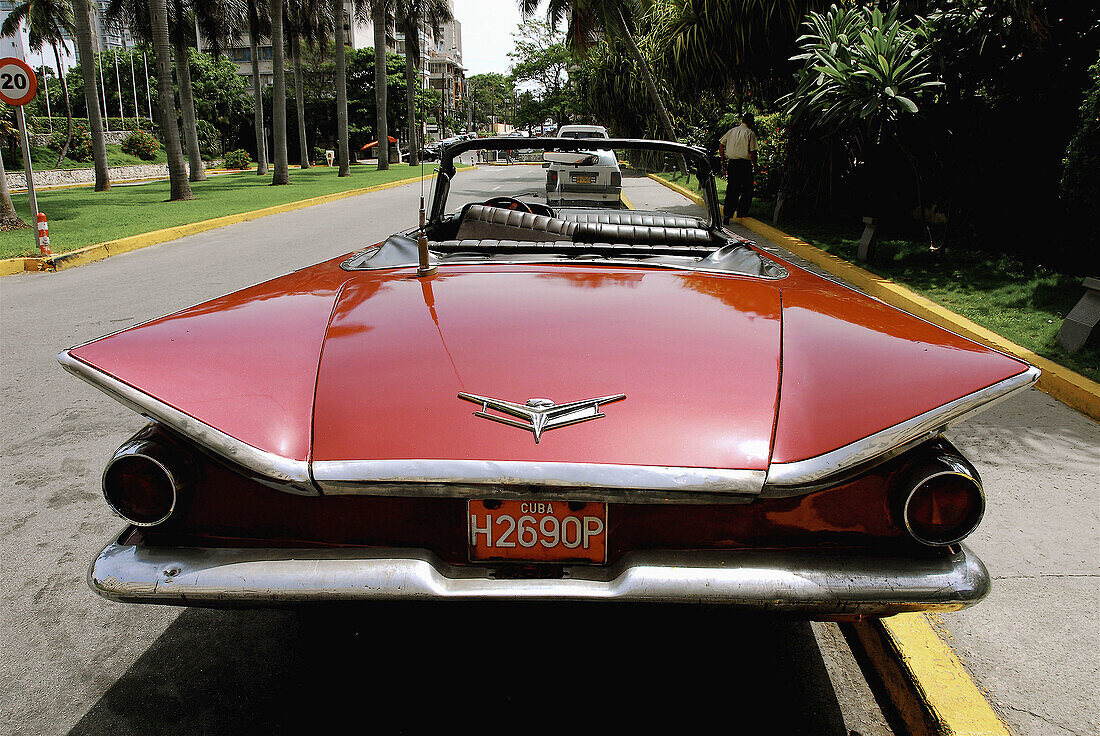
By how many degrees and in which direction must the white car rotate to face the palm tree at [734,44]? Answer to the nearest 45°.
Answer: approximately 90° to its right

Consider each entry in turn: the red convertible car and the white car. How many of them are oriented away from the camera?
2

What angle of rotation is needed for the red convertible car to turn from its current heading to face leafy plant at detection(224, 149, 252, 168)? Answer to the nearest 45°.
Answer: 0° — it already faces it

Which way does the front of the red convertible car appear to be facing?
away from the camera

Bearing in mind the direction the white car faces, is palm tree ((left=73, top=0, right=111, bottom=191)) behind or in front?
in front

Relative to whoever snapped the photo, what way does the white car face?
facing away from the viewer

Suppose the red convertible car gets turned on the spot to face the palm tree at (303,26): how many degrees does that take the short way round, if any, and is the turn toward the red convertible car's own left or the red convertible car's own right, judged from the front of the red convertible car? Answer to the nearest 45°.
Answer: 0° — it already faces it

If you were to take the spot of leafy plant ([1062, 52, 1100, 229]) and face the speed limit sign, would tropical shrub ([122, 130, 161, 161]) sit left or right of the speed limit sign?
right

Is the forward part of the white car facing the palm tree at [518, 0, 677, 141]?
yes

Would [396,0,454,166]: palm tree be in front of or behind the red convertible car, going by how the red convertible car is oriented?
in front
